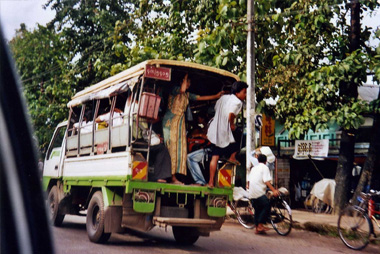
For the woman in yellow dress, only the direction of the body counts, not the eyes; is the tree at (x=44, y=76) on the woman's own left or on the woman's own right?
on the woman's own left

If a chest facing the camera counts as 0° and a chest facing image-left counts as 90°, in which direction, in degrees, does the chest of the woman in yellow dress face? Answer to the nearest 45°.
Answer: approximately 270°

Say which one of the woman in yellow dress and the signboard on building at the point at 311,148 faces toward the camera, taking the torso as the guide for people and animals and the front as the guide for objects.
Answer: the signboard on building

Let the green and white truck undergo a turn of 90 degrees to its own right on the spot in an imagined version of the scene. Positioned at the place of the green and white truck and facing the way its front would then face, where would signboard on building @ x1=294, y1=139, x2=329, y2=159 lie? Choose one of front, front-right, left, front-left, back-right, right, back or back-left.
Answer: front

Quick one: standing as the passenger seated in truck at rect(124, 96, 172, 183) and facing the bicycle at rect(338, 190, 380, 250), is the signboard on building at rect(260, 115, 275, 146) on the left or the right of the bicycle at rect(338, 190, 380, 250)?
left

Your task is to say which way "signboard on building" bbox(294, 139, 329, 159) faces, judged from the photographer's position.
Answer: facing the viewer
